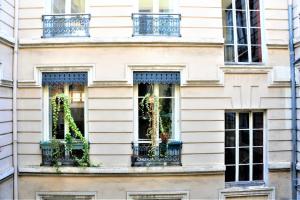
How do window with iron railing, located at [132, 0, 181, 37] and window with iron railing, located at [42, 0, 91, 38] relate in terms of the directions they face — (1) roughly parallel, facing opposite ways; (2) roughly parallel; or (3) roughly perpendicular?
roughly parallel

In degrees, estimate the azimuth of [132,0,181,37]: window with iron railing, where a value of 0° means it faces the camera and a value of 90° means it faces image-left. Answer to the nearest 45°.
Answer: approximately 0°

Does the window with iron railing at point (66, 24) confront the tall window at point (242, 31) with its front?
no

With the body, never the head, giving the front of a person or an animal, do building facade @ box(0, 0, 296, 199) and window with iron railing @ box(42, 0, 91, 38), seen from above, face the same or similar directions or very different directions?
same or similar directions

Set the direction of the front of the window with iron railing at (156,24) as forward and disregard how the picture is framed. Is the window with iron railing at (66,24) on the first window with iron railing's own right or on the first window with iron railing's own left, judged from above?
on the first window with iron railing's own right

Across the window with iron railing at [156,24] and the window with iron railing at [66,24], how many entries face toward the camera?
2

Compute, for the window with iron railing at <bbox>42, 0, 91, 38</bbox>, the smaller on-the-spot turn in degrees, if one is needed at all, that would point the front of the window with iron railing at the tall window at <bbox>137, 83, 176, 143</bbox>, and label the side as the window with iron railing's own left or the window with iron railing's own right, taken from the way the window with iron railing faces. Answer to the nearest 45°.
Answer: approximately 90° to the window with iron railing's own left

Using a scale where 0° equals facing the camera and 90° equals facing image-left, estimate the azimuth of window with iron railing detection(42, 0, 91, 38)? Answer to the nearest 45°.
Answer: approximately 0°

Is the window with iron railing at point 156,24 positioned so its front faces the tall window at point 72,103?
no

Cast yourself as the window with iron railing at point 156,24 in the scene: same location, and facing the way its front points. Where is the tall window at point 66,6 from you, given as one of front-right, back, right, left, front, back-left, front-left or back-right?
right
